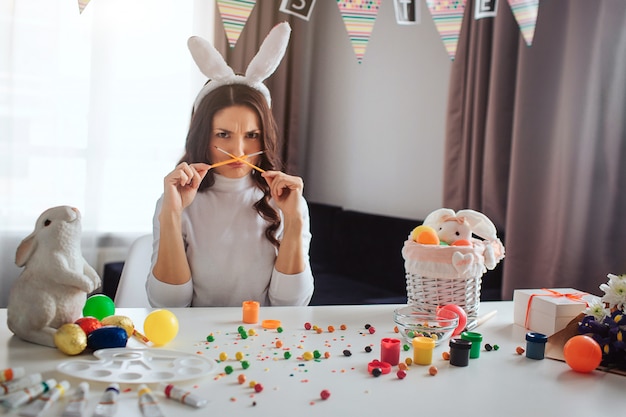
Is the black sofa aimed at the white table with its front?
yes

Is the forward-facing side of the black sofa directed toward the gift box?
yes

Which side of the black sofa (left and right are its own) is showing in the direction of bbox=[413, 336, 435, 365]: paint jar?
front

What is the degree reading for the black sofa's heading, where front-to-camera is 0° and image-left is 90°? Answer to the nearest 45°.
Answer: approximately 0°

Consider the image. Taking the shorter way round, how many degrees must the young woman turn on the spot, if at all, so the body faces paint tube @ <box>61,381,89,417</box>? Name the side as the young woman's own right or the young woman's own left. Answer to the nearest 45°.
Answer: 0° — they already face it

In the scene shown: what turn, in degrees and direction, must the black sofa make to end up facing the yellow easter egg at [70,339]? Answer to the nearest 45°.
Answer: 0° — it already faces it

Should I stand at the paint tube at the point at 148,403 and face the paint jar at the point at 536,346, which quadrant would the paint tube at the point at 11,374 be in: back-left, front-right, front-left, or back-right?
back-left

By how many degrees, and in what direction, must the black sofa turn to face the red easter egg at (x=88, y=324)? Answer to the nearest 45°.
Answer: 0° — it already faces it
